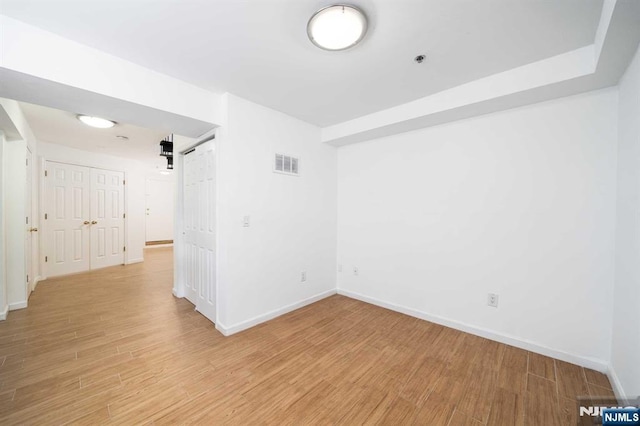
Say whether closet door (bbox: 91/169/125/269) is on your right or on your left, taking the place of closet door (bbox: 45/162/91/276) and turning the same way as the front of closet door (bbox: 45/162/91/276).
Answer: on your left

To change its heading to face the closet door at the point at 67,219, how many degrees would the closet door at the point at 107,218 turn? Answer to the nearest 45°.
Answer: approximately 90° to its right

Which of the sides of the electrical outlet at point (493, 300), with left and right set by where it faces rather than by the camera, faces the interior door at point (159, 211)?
right

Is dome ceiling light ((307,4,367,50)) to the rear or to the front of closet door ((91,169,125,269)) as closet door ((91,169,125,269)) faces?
to the front

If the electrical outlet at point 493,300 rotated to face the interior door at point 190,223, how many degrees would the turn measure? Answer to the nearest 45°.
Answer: approximately 45° to its right

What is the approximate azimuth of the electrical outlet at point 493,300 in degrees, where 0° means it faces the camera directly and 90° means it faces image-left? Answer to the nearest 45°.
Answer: approximately 0°

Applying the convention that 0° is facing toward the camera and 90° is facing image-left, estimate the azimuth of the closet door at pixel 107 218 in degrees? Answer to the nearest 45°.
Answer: approximately 315°

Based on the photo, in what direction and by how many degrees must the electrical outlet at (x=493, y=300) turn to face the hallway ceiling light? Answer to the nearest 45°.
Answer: approximately 45° to its right

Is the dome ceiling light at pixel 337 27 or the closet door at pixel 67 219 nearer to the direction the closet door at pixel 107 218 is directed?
the dome ceiling light

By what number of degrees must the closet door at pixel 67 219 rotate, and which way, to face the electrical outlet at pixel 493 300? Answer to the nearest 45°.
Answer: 0° — it already faces it

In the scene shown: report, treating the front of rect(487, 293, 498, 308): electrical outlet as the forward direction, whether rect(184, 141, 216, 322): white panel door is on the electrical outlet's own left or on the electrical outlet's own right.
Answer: on the electrical outlet's own right
